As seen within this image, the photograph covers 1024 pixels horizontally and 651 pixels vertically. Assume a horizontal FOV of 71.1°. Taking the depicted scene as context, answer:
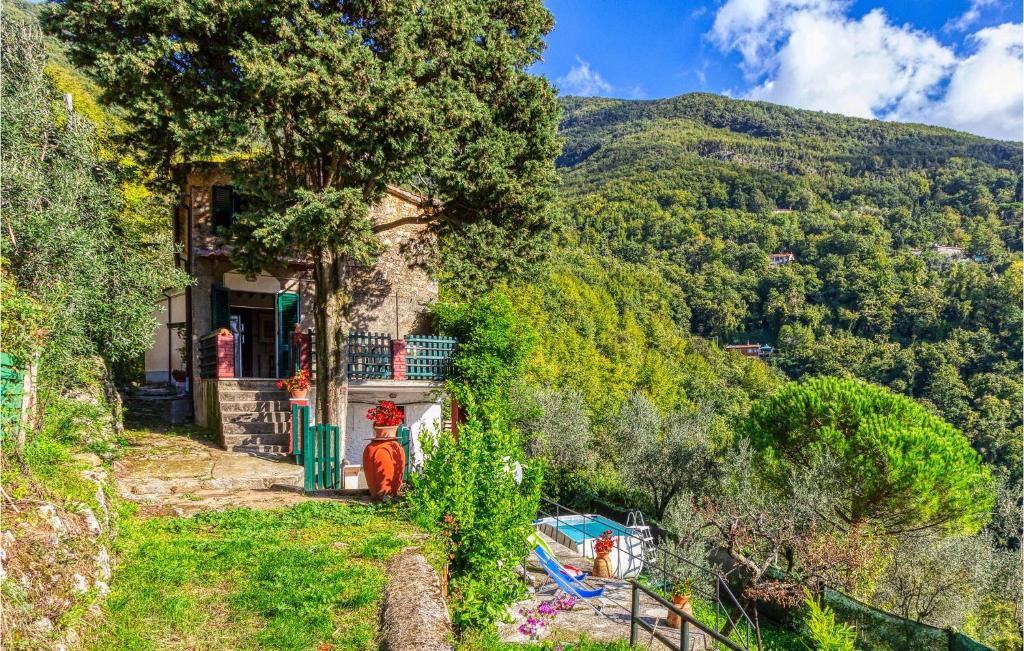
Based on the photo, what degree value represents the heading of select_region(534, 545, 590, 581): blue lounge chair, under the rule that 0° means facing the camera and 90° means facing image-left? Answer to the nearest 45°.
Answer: approximately 315°

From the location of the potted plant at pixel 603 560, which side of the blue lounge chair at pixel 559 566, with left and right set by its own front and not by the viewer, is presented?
left

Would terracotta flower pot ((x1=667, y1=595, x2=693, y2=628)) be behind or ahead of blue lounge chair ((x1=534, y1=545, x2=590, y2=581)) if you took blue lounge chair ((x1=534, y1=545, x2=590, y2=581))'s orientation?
ahead

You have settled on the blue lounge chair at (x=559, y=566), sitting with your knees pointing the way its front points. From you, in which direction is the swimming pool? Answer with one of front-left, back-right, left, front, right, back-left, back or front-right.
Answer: back-left

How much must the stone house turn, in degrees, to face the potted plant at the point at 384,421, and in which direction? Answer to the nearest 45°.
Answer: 0° — it already faces it

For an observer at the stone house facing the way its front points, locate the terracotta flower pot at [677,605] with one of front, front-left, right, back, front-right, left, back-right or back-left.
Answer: front-left

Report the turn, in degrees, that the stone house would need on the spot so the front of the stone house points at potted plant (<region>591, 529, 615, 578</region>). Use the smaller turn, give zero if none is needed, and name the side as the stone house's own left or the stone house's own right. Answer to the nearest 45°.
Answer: approximately 45° to the stone house's own left

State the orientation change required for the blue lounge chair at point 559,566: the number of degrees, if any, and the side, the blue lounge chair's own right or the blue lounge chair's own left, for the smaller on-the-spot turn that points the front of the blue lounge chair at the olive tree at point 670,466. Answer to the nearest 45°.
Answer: approximately 135° to the blue lounge chair's own left

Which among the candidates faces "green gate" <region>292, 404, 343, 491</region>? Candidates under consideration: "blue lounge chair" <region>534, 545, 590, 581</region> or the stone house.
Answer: the stone house

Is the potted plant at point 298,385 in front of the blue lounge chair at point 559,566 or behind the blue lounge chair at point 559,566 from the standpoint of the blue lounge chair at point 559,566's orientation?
behind

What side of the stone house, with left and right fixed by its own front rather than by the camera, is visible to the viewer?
front

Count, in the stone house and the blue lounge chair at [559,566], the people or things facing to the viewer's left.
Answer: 0

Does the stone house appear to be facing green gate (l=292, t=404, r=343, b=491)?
yes
